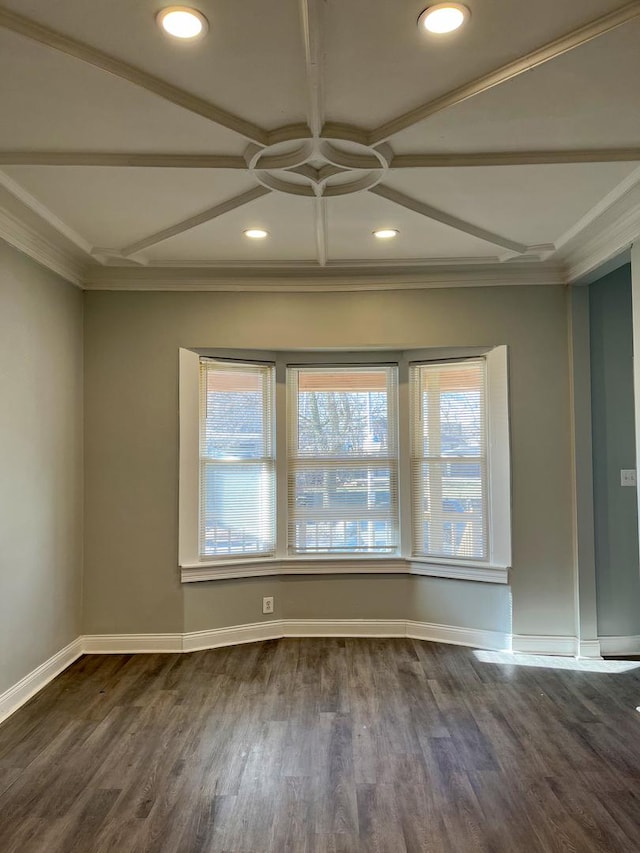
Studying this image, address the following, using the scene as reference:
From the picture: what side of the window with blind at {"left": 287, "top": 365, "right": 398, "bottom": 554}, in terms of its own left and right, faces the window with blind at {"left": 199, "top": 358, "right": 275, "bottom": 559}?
right

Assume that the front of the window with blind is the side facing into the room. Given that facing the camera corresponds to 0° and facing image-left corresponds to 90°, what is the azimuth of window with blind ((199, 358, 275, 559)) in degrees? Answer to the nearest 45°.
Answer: approximately 315°

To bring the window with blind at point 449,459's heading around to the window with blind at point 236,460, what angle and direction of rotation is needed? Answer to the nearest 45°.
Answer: approximately 45° to its right

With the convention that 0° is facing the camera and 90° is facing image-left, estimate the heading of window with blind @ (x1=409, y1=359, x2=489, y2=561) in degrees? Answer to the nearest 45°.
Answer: approximately 45°

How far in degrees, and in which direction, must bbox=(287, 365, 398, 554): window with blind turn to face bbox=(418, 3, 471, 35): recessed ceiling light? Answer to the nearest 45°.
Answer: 0° — it already faces it

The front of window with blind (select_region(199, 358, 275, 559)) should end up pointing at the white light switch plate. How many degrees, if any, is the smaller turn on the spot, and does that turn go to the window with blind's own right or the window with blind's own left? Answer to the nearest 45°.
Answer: approximately 45° to the window with blind's own left

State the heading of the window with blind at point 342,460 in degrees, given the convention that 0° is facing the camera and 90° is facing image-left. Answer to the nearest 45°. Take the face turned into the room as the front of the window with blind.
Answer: approximately 0°

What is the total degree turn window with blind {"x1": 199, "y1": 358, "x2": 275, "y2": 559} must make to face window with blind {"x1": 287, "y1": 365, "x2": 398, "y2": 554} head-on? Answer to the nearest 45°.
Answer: approximately 45° to its left

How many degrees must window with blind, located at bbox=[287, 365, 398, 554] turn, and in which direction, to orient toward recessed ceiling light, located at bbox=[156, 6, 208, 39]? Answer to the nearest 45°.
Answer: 0° — it already faces it

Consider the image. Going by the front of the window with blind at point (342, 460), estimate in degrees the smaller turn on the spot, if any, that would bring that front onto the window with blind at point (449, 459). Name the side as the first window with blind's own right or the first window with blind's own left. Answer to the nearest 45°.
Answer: approximately 90° to the first window with blind's own left

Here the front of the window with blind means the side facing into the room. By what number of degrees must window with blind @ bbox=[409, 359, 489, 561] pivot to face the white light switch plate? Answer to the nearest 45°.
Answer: approximately 135° to its left
